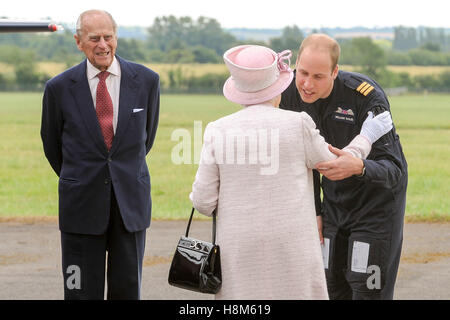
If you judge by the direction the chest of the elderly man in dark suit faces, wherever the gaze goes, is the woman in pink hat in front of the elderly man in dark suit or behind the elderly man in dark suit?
in front

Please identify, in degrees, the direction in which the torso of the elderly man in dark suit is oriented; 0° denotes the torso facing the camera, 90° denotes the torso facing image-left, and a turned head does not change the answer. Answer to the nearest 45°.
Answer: approximately 0°

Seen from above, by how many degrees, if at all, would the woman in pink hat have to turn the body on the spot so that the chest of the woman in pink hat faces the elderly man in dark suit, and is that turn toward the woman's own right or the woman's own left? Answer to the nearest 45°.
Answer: approximately 45° to the woman's own left

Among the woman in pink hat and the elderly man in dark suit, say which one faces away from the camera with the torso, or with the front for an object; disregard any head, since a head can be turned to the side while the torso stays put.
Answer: the woman in pink hat

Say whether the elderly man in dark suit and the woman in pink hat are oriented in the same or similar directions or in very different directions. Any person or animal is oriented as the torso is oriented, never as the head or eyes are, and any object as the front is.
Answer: very different directions

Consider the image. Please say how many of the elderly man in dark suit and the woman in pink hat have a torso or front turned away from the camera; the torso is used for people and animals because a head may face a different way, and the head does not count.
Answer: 1

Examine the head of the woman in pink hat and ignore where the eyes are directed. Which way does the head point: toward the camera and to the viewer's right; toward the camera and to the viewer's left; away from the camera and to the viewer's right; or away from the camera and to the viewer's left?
away from the camera and to the viewer's right

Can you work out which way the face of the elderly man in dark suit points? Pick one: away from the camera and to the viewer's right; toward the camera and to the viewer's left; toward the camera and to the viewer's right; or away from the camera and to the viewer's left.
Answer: toward the camera and to the viewer's right

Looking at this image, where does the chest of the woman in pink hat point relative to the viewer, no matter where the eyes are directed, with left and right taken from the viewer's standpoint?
facing away from the viewer
